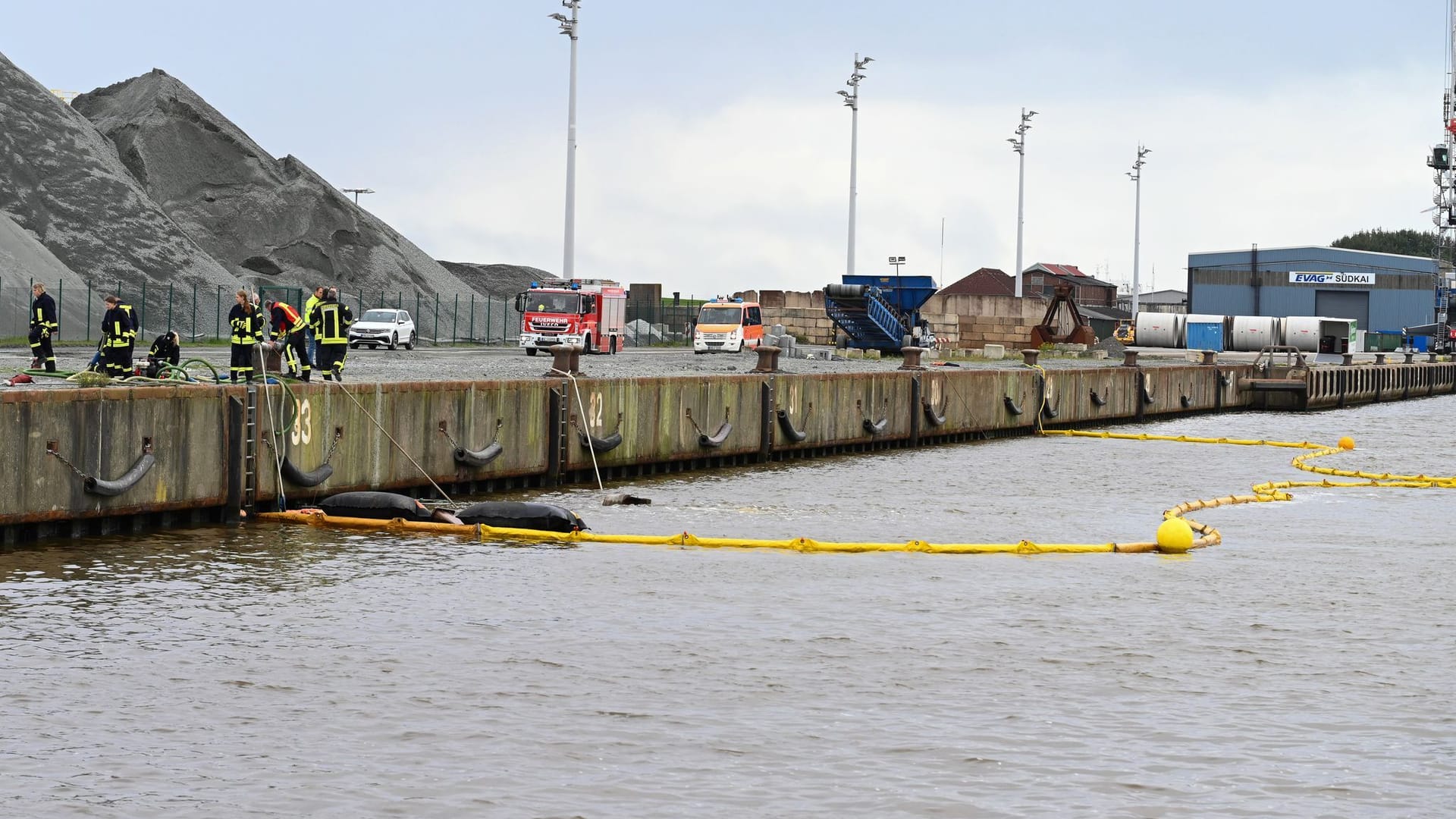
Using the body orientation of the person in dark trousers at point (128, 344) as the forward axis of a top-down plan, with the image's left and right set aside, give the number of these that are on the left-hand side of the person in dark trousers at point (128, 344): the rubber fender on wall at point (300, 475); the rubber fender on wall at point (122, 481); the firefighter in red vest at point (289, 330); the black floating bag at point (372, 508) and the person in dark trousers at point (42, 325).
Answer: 3
